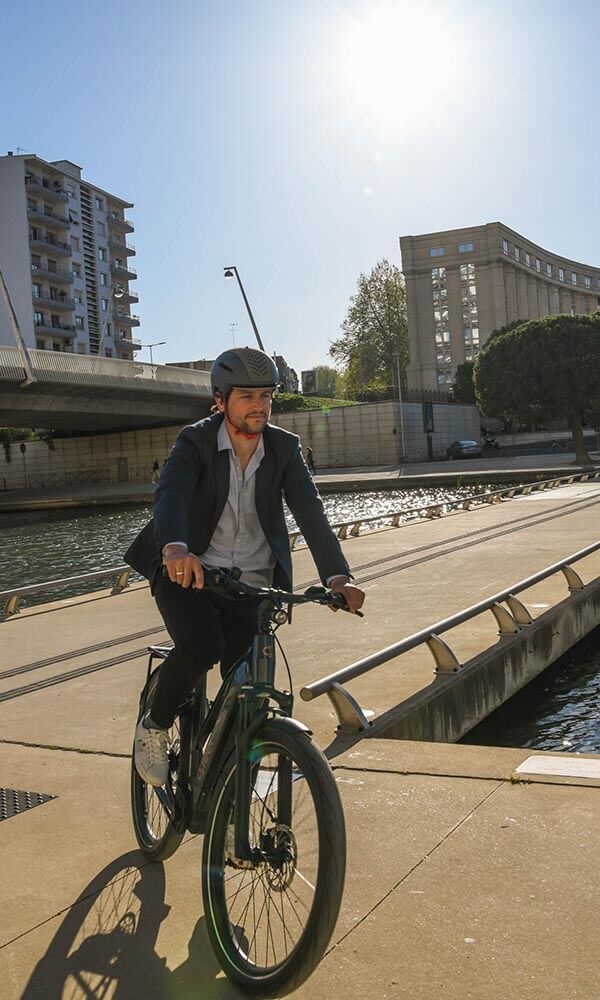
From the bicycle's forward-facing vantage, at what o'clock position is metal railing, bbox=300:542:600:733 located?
The metal railing is roughly at 8 o'clock from the bicycle.

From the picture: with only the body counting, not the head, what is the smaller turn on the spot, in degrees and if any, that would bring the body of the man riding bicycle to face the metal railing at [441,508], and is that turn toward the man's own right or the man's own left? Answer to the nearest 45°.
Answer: approximately 135° to the man's own left

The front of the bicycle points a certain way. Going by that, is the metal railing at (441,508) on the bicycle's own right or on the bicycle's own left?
on the bicycle's own left

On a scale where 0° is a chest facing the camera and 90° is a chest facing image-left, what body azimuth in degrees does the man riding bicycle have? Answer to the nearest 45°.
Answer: approximately 315°

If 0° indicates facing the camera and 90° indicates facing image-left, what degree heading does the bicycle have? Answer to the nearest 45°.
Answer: approximately 315°
